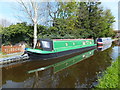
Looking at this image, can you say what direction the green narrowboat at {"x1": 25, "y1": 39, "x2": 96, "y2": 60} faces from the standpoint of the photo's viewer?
facing the viewer and to the left of the viewer

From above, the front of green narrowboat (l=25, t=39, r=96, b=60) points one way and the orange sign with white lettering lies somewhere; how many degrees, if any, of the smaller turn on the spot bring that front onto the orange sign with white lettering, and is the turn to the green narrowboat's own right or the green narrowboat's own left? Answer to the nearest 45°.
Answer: approximately 45° to the green narrowboat's own right
